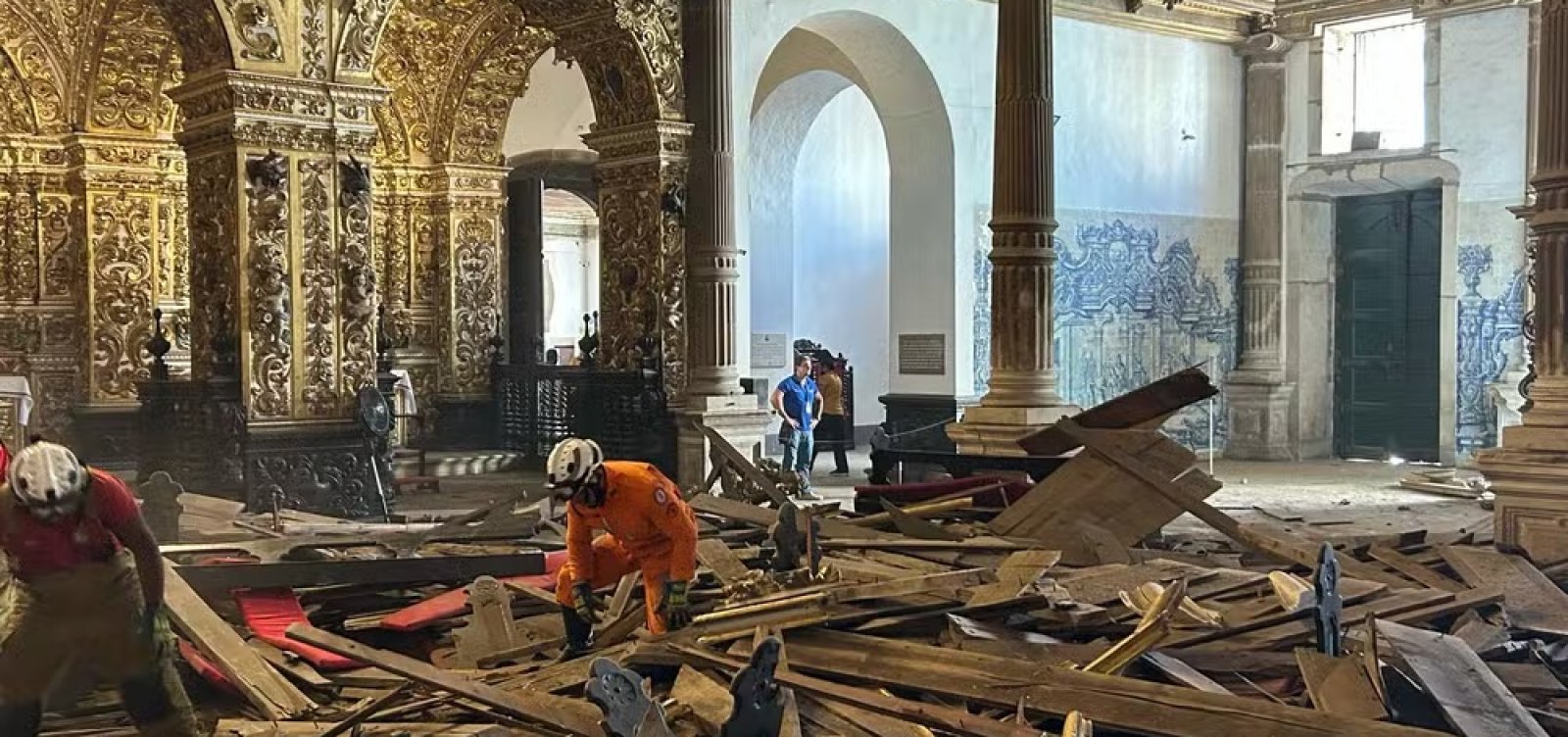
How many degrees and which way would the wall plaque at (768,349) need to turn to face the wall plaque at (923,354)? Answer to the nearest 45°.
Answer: approximately 45° to its left

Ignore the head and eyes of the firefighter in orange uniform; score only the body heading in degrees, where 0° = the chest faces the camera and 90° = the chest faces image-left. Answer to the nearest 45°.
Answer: approximately 45°

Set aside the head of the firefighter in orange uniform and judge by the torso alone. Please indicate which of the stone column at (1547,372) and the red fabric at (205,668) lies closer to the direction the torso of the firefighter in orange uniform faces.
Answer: the red fabric

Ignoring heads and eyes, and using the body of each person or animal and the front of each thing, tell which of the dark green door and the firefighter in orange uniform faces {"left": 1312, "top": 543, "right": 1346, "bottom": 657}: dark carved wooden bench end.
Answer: the dark green door
